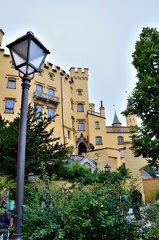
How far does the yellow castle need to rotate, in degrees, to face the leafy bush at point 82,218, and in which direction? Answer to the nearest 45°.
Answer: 0° — it already faces it

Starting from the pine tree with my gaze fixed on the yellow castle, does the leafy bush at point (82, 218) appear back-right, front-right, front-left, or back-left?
back-right

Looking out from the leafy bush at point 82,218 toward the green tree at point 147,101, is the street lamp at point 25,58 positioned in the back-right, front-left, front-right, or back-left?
back-left

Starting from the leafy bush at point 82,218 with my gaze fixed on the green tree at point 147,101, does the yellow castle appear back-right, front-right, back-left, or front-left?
front-left

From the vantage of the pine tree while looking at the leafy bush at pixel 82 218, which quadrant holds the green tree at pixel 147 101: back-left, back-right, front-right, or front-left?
front-left

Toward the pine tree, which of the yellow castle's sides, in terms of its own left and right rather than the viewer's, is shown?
front

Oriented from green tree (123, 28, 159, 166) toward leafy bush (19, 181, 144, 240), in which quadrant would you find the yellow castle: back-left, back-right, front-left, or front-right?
back-right

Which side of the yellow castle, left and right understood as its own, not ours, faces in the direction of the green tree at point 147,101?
front

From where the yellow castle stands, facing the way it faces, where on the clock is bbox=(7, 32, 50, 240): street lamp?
The street lamp is roughly at 12 o'clock from the yellow castle.

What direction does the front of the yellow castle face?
toward the camera
